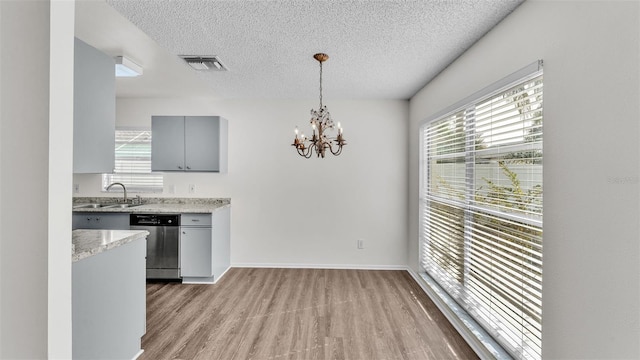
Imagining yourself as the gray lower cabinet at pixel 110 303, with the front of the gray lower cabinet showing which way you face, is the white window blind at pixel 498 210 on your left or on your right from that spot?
on your right

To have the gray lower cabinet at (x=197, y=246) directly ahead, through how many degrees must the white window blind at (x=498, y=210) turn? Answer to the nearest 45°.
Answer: approximately 45° to its right

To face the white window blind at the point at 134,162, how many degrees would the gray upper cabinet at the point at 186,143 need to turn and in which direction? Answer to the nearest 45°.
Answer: approximately 135° to its right

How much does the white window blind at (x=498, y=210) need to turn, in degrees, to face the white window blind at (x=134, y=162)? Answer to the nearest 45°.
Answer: approximately 45° to its right

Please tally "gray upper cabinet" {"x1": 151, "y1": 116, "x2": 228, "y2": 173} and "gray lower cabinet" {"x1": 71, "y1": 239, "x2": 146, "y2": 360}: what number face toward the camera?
1

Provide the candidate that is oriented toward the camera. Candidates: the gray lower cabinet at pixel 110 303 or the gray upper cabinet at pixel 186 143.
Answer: the gray upper cabinet

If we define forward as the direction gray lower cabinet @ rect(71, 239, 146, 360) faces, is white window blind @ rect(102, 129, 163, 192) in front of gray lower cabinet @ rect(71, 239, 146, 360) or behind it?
in front

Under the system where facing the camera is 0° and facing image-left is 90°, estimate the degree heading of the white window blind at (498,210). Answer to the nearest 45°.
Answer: approximately 45°

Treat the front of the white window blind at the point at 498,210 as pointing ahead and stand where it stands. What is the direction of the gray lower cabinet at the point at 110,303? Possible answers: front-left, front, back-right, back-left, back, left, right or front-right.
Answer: front

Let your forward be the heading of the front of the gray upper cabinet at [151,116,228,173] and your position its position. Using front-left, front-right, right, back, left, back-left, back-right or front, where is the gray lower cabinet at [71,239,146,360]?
front

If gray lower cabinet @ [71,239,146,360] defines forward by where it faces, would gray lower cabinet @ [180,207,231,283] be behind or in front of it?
in front

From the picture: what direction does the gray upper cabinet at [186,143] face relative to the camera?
toward the camera

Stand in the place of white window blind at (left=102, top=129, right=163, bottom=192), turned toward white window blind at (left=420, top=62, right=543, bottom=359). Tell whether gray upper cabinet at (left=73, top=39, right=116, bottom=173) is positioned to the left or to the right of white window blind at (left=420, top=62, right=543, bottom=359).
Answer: right

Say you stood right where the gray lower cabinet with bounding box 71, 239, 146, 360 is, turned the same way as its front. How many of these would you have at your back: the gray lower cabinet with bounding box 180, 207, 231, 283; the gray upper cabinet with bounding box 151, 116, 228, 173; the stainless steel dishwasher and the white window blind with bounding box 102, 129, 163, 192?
0

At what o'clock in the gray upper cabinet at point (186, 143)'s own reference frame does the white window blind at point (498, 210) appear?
The white window blind is roughly at 11 o'clock from the gray upper cabinet.
